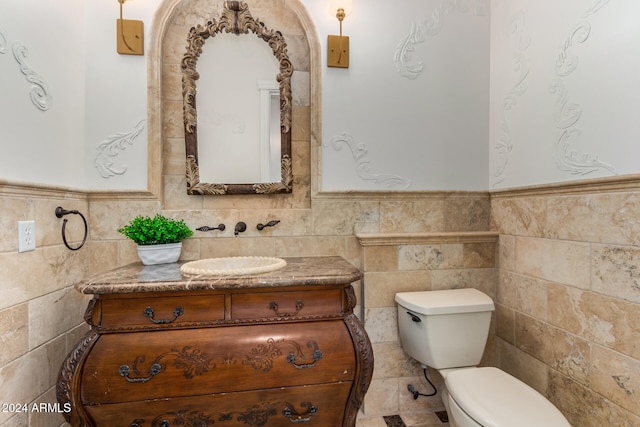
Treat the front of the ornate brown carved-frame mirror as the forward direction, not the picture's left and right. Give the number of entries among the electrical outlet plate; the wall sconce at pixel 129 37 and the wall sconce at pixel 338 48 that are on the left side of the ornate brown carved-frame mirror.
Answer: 1

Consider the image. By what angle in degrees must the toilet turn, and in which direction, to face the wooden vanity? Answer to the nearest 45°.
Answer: approximately 90° to its right

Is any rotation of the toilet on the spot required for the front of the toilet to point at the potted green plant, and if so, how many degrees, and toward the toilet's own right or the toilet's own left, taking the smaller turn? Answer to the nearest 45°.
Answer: approximately 90° to the toilet's own right

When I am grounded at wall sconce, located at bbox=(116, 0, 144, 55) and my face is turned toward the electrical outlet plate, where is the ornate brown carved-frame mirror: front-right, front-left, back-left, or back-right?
back-left

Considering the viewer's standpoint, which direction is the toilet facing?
facing the viewer and to the right of the viewer
